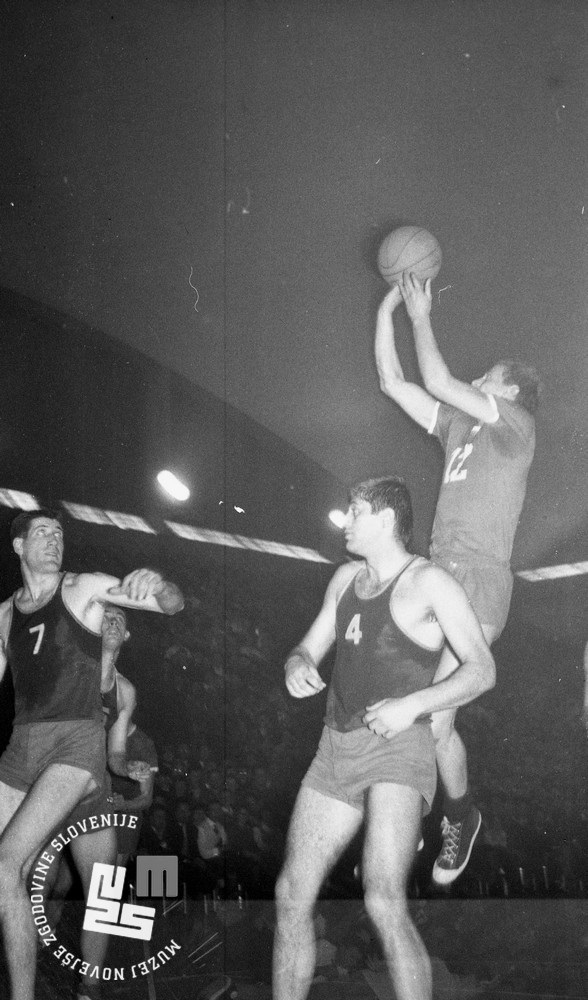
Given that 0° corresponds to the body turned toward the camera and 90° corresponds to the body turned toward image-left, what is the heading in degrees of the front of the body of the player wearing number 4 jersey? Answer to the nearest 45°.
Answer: approximately 45°

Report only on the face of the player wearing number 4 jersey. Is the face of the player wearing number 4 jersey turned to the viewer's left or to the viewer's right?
to the viewer's left
